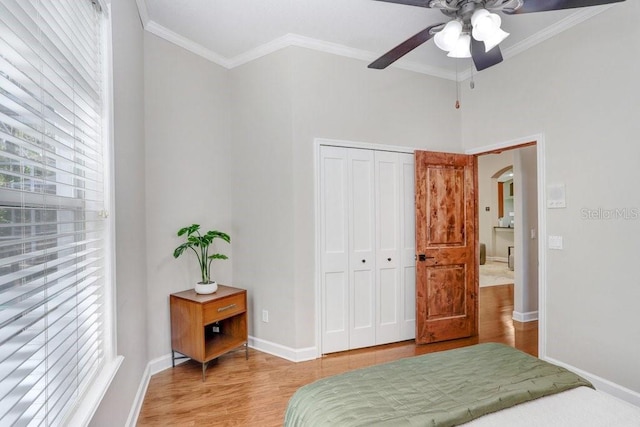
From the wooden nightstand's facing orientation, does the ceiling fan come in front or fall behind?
in front

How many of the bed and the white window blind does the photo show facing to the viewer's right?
1

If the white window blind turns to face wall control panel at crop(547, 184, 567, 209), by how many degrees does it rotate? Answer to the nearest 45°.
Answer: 0° — it already faces it

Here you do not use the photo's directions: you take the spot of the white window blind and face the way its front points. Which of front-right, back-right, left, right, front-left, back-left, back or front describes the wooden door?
front

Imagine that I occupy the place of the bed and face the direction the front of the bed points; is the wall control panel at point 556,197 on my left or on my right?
on my right

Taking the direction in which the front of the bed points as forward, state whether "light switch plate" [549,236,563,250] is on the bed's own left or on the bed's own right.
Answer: on the bed's own right

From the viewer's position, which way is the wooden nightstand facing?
facing the viewer and to the right of the viewer

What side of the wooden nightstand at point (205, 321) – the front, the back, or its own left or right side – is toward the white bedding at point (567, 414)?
front

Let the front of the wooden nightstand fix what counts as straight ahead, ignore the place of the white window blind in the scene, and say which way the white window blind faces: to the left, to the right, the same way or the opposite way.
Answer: to the left

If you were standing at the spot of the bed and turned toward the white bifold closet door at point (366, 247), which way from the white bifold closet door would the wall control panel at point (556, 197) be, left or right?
right

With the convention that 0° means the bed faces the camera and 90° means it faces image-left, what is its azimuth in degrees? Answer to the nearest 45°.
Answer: approximately 135°

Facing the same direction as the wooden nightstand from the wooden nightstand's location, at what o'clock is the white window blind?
The white window blind is roughly at 2 o'clock from the wooden nightstand.

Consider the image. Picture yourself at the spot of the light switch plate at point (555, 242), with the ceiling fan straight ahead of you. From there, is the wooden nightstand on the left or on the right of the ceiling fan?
right

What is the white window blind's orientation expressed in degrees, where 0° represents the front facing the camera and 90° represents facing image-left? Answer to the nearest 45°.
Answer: approximately 270°
